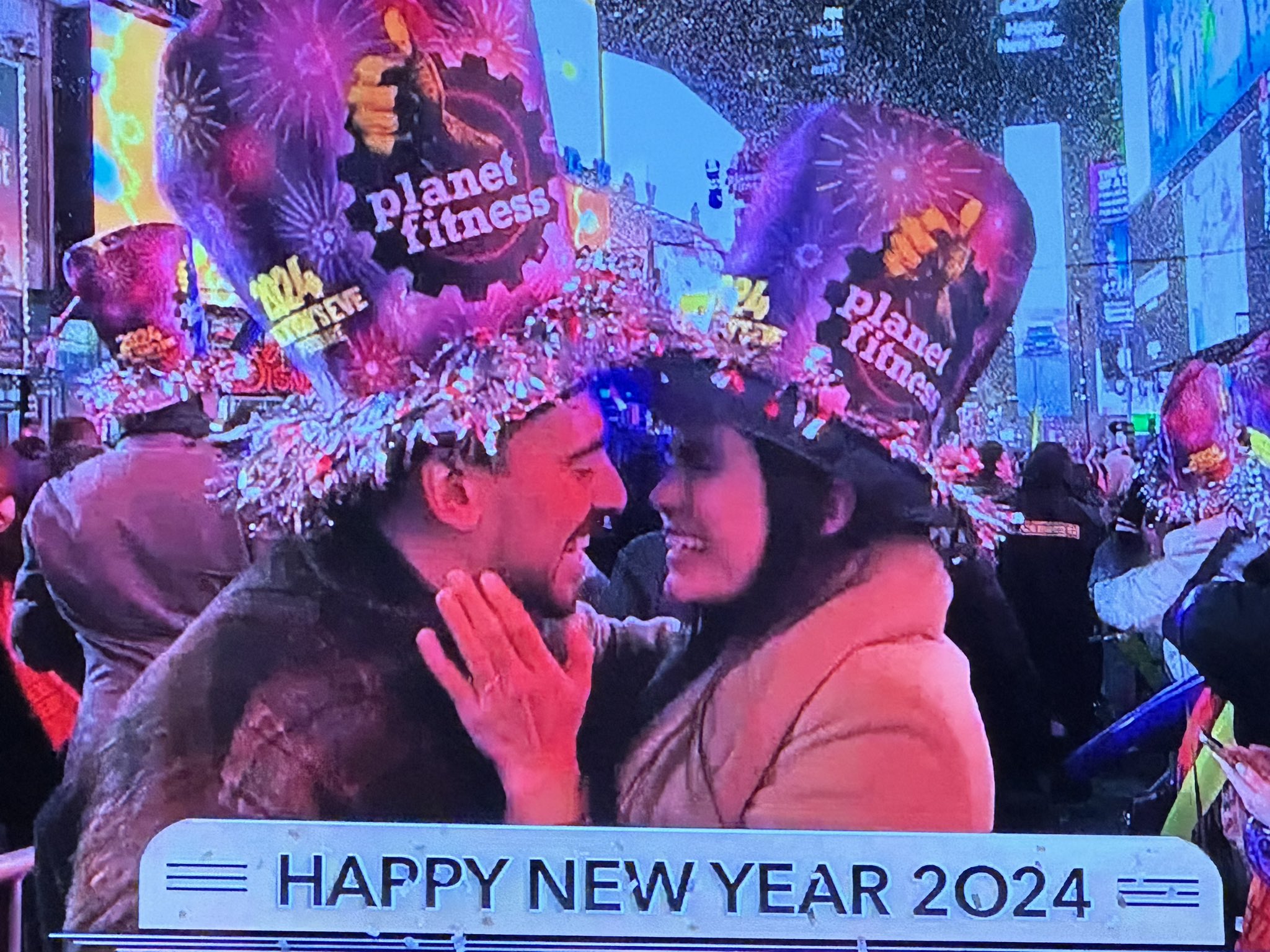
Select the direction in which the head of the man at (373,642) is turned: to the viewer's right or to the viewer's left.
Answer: to the viewer's right

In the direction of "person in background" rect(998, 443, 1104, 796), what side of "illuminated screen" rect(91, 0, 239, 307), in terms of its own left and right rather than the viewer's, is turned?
front

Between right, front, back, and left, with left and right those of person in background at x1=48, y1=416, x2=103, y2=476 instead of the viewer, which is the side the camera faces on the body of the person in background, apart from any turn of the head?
back

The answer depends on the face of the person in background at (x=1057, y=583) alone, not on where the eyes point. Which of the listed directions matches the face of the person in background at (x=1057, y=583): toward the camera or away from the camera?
away from the camera

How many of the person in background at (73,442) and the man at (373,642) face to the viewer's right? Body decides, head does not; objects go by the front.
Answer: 1

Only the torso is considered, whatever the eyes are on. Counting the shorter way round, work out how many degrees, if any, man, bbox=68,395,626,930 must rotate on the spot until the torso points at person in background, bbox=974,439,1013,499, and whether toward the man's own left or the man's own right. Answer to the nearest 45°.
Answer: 0° — they already face them

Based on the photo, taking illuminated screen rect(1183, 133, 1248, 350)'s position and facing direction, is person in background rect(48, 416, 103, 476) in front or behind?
in front

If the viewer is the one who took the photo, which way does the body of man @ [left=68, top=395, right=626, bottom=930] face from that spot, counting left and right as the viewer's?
facing to the right of the viewer

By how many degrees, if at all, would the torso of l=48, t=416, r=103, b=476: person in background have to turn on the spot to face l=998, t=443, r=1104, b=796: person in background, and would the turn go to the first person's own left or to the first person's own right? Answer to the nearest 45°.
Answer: approximately 135° to the first person's own right

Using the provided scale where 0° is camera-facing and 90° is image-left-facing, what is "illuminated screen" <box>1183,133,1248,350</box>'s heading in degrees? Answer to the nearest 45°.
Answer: approximately 45°

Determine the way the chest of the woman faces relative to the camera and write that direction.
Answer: to the viewer's left

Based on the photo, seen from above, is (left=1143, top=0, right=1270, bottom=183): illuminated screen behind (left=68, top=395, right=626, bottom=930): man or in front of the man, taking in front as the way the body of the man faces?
in front

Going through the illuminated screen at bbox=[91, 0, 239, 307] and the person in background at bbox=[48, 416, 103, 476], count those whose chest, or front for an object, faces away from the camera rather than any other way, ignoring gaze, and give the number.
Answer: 1
